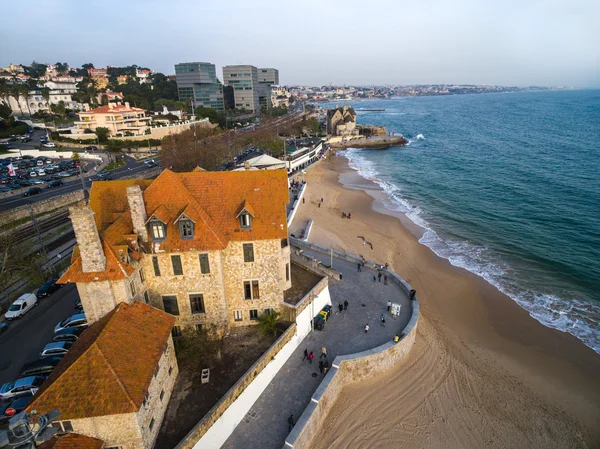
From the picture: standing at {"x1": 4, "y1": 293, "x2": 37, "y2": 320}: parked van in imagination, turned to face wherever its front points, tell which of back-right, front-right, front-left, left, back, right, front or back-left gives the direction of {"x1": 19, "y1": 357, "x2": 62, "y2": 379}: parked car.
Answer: front-left

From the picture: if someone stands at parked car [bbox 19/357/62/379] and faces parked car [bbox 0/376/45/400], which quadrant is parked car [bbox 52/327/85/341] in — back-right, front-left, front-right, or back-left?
back-right

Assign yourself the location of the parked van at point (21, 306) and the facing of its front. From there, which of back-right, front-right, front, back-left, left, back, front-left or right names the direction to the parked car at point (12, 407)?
front-left

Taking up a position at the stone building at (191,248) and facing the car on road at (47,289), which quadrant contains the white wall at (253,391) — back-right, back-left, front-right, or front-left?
back-left

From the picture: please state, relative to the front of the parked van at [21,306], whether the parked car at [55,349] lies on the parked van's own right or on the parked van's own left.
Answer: on the parked van's own left

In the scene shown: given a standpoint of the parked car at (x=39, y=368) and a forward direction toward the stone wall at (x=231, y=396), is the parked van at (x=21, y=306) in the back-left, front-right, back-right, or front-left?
back-left

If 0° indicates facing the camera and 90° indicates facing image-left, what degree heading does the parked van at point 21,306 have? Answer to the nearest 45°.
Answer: approximately 45°
